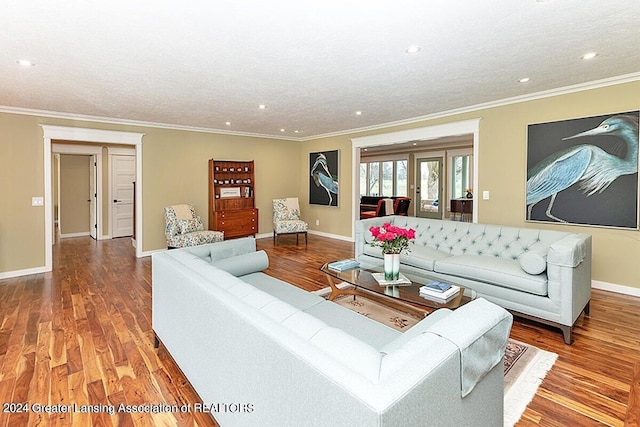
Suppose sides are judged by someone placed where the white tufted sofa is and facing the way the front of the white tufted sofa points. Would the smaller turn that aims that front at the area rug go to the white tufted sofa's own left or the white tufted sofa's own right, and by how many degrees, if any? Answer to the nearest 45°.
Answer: approximately 45° to the white tufted sofa's own left

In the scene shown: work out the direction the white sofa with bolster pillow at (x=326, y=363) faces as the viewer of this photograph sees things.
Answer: facing away from the viewer and to the right of the viewer

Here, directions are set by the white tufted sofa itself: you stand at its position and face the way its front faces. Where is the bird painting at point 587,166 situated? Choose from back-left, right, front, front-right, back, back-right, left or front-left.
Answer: back

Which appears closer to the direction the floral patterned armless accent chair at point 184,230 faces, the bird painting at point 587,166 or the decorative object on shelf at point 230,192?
the bird painting

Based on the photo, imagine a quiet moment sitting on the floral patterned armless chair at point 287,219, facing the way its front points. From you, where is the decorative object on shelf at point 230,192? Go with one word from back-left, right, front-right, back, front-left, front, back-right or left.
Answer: back-right

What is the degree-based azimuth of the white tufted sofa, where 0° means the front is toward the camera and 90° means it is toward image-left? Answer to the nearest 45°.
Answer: approximately 45°
